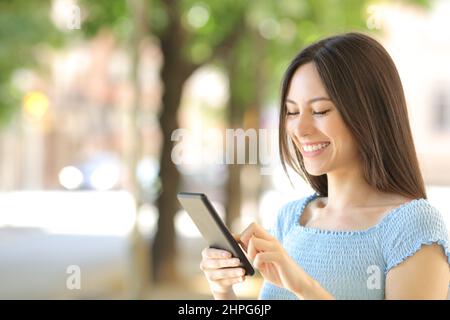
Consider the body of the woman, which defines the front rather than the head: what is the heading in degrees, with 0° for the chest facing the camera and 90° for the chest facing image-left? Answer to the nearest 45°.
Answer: approximately 45°
